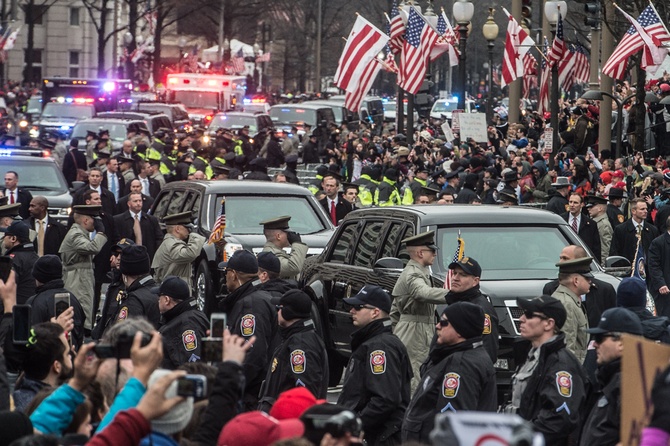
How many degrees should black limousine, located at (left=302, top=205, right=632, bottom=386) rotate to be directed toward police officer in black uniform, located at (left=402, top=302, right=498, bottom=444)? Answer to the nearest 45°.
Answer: approximately 45° to its right

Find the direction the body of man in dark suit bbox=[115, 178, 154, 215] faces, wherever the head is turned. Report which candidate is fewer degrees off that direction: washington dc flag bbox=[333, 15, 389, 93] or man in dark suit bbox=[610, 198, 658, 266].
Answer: the man in dark suit
